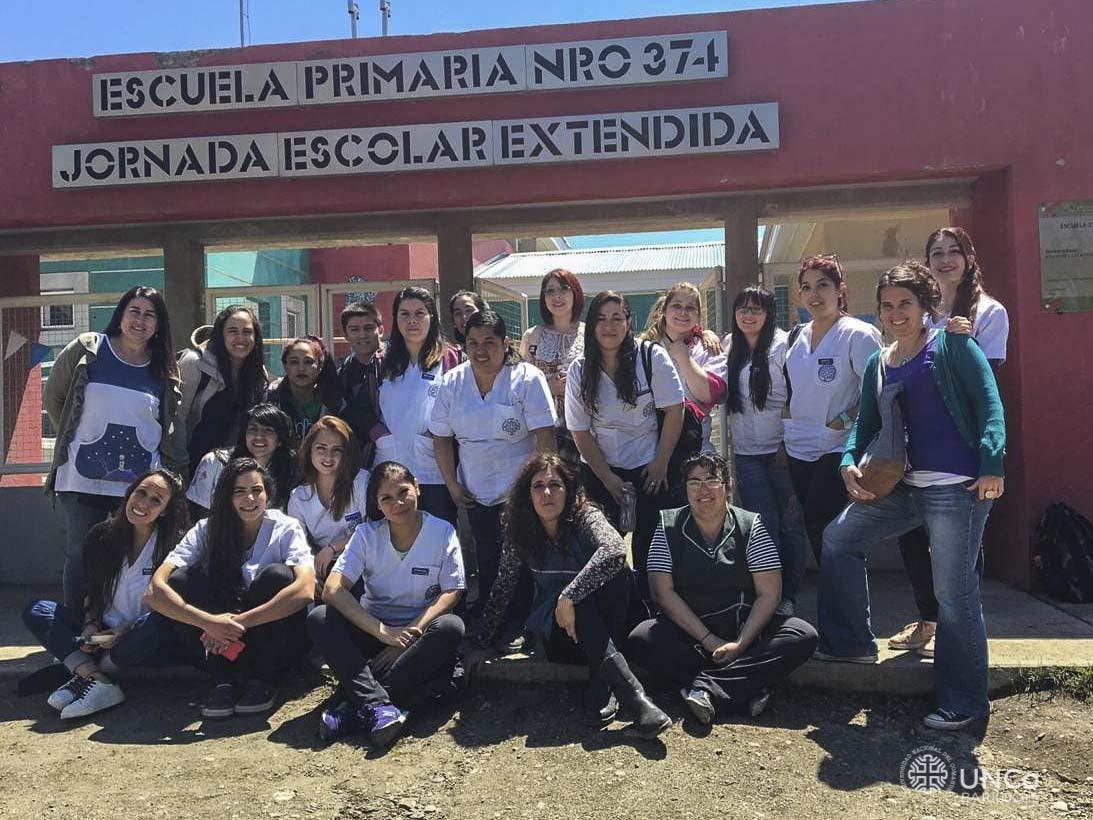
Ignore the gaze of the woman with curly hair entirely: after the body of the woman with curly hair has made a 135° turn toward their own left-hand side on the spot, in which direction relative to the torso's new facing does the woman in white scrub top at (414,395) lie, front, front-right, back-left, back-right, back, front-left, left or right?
left

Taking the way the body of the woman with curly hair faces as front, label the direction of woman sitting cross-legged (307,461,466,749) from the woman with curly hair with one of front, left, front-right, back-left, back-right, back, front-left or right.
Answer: right

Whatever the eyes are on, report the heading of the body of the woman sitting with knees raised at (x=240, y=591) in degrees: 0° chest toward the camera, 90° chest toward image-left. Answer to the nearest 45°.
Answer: approximately 0°

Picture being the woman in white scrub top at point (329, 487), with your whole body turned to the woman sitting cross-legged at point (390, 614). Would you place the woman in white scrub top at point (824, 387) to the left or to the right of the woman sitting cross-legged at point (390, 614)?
left

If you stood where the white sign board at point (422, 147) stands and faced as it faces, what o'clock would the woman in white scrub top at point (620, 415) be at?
The woman in white scrub top is roughly at 11 o'clock from the white sign board.

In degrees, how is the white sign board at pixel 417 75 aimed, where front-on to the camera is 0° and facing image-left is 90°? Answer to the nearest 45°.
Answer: approximately 0°

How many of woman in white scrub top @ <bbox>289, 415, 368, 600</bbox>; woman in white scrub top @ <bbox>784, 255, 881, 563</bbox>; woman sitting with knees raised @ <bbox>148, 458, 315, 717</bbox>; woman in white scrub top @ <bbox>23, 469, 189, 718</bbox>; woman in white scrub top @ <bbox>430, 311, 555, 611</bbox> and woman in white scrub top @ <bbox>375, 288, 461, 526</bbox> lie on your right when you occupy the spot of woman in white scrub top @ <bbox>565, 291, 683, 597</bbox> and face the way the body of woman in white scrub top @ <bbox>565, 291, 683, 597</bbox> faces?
5
